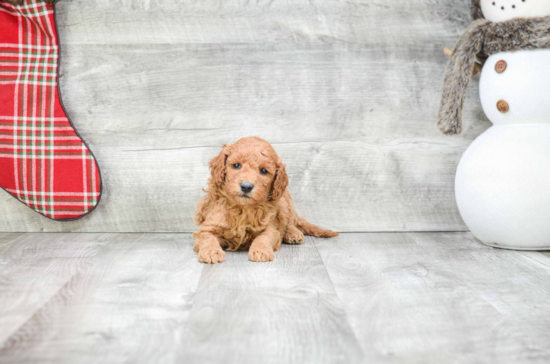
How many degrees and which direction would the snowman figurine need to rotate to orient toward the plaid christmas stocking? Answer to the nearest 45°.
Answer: approximately 45° to its right

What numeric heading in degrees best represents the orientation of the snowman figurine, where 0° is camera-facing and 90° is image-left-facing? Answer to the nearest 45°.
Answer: approximately 45°

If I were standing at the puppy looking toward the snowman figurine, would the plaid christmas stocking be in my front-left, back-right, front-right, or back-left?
back-left
